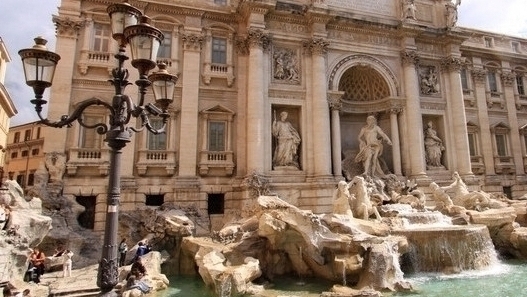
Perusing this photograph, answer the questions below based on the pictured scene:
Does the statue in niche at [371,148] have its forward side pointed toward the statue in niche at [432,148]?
no

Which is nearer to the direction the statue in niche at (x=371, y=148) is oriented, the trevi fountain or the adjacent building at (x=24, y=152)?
the trevi fountain

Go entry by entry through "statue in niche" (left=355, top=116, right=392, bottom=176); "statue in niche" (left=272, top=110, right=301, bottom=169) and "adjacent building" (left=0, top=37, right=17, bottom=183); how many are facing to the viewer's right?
1

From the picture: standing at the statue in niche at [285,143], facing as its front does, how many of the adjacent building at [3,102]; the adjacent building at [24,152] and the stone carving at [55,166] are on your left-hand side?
0

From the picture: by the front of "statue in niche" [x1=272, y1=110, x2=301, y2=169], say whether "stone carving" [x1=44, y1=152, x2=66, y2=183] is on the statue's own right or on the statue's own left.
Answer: on the statue's own right

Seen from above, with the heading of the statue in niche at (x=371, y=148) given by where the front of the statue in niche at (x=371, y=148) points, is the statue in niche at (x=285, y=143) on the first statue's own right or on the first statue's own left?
on the first statue's own right

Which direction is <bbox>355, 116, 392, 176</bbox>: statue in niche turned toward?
toward the camera

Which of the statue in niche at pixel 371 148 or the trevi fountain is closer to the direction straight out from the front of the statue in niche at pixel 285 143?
the trevi fountain

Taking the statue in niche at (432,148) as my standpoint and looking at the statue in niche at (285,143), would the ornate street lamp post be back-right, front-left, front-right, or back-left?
front-left

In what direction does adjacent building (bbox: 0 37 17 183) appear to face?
to the viewer's right

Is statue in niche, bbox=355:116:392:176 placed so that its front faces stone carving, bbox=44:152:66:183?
no

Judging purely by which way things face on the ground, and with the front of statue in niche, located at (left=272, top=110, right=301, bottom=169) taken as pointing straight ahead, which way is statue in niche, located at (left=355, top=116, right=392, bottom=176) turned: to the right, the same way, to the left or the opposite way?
the same way

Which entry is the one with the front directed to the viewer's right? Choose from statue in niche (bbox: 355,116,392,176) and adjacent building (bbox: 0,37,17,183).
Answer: the adjacent building

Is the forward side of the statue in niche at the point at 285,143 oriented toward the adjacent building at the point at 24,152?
no

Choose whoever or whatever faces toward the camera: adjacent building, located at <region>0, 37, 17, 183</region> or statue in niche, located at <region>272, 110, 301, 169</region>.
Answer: the statue in niche
